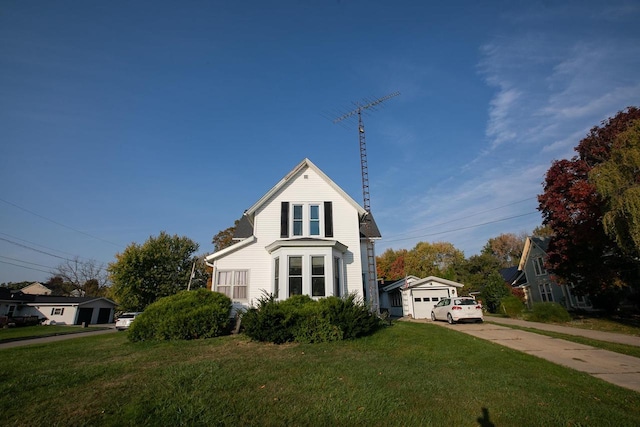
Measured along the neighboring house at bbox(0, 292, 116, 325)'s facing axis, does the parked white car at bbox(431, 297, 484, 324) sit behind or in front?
in front

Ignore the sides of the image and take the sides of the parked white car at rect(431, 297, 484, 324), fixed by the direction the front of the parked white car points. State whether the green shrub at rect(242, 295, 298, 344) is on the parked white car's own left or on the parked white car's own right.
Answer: on the parked white car's own left

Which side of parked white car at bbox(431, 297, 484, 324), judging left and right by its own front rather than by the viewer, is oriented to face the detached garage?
front

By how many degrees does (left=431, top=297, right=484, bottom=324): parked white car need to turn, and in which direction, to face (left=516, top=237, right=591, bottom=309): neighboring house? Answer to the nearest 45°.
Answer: approximately 90° to its right

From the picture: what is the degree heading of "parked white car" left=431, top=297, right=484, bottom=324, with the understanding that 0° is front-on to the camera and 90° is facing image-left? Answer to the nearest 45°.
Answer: approximately 135°

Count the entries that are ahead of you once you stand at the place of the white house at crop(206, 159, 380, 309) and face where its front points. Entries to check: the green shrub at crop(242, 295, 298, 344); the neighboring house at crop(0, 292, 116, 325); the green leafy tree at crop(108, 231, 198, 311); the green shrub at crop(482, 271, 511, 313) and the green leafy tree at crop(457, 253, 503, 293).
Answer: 1

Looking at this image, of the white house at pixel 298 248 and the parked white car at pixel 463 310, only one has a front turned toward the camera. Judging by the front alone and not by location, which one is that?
the white house

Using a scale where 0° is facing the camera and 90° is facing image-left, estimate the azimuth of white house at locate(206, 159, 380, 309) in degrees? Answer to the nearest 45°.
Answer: approximately 0°

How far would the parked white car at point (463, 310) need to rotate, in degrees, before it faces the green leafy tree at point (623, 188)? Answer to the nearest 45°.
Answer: approximately 90° to its right

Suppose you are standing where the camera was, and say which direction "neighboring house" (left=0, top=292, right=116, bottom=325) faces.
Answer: facing the viewer and to the right of the viewer

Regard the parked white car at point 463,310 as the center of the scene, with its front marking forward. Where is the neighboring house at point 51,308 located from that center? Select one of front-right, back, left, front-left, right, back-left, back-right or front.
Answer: front-left

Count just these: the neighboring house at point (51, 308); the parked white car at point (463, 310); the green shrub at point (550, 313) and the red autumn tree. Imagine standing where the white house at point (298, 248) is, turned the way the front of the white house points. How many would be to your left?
3
